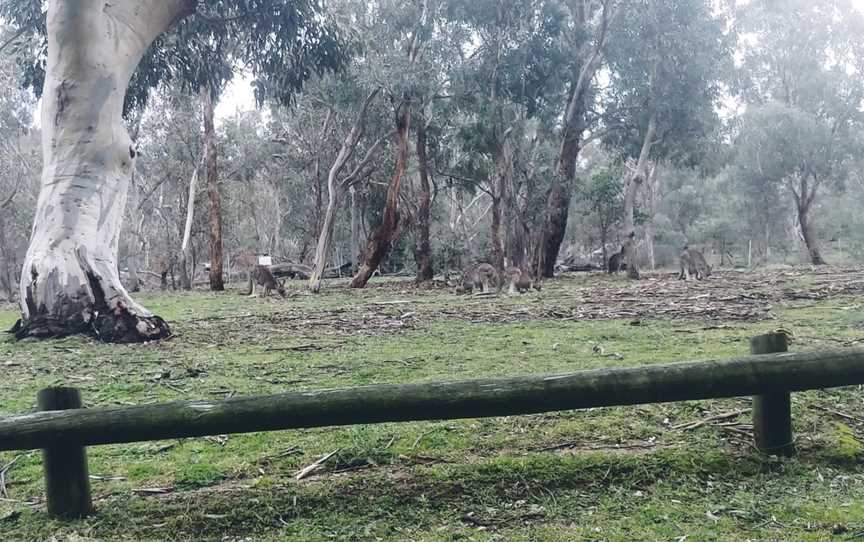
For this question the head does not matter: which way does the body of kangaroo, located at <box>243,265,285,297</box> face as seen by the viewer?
to the viewer's right

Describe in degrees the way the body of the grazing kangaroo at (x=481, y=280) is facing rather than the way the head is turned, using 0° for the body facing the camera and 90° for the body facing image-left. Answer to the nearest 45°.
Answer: approximately 90°

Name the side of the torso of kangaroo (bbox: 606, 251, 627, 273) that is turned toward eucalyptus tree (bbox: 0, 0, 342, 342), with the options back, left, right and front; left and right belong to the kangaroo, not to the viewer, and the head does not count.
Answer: right

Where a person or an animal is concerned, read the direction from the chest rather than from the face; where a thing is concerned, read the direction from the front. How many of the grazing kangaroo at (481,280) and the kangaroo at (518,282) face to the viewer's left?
1

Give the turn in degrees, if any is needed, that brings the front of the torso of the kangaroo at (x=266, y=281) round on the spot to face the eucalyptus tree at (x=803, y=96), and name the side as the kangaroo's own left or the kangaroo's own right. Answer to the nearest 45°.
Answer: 0° — it already faces it

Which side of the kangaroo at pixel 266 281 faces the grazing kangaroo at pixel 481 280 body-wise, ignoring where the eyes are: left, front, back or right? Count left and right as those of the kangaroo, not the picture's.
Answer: front

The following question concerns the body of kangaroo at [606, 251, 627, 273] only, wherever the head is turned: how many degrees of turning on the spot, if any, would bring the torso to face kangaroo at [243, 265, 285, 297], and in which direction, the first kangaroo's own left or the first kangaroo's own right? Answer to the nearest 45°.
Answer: approximately 135° to the first kangaroo's own right

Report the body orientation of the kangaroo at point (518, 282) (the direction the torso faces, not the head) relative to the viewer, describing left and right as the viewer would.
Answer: facing to the right of the viewer

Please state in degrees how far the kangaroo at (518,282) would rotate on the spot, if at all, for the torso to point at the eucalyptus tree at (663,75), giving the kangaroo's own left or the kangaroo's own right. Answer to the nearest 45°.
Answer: approximately 45° to the kangaroo's own left
